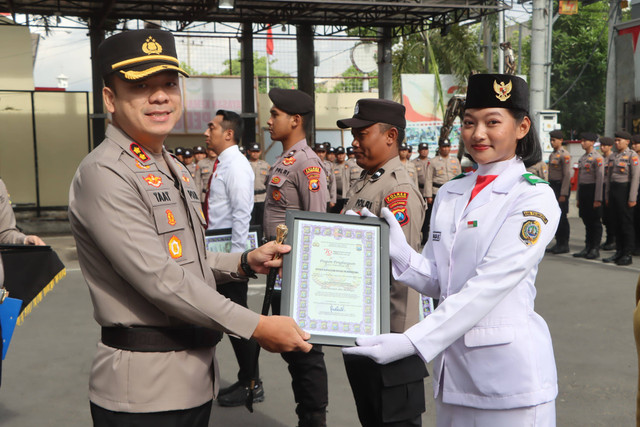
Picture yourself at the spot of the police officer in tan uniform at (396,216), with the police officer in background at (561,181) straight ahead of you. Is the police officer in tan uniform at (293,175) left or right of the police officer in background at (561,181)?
left

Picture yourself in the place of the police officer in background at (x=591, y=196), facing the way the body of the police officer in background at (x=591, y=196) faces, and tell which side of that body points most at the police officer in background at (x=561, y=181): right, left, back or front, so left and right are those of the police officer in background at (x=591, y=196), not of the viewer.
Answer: right

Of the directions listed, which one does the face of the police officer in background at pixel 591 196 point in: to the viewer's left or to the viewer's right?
to the viewer's left

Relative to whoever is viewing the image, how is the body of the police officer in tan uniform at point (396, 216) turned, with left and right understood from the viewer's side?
facing the viewer and to the left of the viewer

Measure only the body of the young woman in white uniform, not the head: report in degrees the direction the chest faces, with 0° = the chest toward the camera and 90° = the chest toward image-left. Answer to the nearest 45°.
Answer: approximately 45°

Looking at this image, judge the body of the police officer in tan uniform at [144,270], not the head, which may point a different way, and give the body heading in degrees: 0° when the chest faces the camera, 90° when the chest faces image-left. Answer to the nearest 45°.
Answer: approximately 315°

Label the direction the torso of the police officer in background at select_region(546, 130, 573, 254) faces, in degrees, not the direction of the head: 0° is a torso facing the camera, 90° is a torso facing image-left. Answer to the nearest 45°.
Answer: approximately 45°

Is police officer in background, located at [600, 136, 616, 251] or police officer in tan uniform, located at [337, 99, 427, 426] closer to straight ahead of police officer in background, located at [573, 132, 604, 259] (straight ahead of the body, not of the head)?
the police officer in tan uniform
